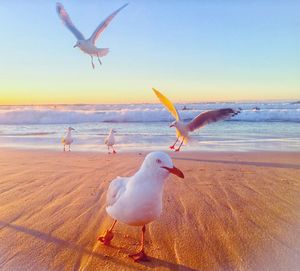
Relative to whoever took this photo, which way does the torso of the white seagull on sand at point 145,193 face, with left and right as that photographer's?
facing the viewer and to the right of the viewer
